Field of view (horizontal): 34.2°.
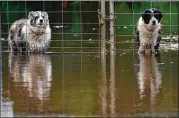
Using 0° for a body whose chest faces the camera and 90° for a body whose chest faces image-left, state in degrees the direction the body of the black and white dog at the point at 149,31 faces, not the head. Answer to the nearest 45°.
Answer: approximately 0°

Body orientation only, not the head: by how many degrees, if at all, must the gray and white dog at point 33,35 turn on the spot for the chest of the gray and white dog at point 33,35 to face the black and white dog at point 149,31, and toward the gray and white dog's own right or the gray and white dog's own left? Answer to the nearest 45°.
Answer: approximately 45° to the gray and white dog's own left

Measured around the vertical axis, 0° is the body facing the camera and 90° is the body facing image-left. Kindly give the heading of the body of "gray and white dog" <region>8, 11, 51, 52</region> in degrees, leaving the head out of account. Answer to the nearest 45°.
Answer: approximately 315°

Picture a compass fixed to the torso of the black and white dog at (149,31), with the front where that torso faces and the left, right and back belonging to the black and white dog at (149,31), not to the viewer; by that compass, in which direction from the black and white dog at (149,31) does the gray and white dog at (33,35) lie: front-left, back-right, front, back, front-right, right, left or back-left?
right

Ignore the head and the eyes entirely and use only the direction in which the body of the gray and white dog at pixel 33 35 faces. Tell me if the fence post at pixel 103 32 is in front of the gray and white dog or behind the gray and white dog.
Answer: in front

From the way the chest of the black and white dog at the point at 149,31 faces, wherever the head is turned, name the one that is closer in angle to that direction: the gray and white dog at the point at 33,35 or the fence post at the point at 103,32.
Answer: the fence post

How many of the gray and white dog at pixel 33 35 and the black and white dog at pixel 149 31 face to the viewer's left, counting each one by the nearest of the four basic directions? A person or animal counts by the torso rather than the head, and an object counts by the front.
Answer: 0

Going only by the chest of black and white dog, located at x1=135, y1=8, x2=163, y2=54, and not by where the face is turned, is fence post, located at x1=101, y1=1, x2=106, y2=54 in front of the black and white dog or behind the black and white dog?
in front
